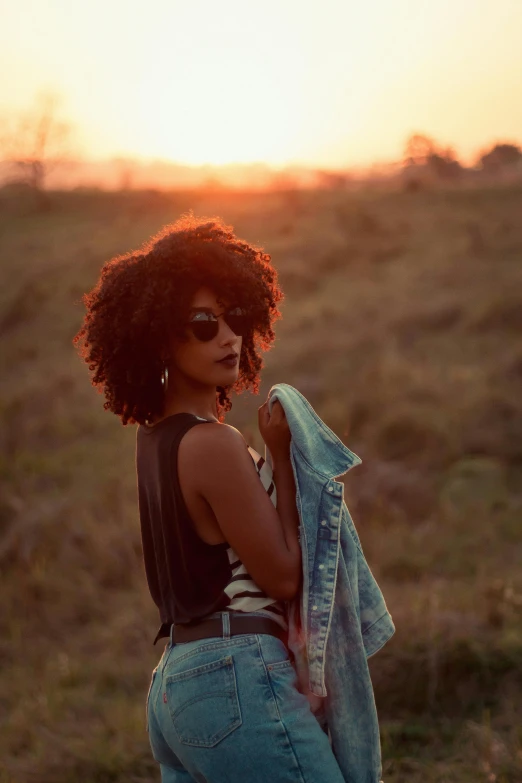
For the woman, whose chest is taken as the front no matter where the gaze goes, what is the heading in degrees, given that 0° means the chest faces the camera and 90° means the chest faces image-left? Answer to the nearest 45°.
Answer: approximately 225°
